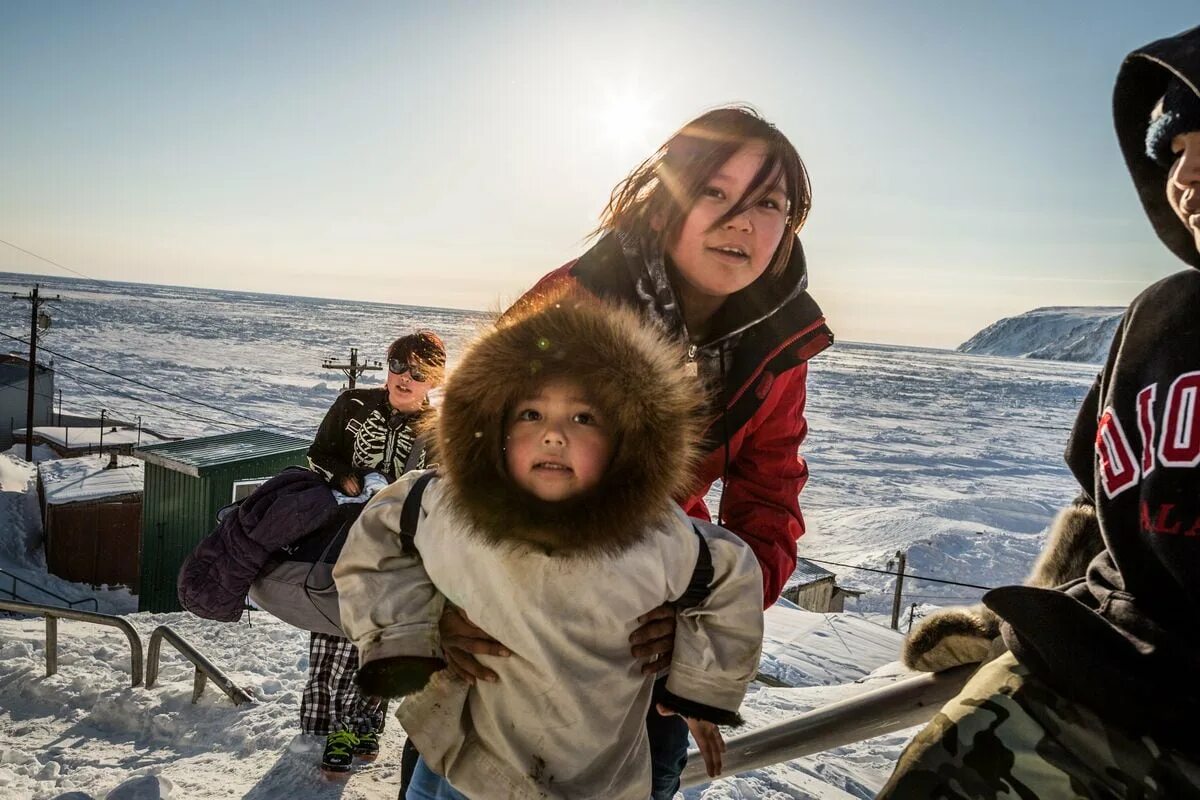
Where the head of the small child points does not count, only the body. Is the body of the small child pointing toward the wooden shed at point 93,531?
no

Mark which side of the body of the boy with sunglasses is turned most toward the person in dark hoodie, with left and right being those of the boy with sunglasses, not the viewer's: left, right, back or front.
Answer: front

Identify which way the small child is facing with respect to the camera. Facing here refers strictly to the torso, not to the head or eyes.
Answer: toward the camera

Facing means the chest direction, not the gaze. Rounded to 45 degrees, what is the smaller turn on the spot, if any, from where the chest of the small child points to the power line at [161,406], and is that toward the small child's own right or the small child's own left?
approximately 135° to the small child's own right

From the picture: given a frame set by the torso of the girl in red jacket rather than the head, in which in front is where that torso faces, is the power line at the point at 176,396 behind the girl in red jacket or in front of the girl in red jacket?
behind

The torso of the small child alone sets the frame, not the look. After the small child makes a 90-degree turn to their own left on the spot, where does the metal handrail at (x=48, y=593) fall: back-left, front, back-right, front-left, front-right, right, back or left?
back-left

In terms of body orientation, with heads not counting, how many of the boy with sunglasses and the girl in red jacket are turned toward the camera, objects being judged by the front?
2

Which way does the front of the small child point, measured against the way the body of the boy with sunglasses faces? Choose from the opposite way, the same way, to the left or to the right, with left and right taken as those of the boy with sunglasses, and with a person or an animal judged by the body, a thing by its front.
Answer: the same way

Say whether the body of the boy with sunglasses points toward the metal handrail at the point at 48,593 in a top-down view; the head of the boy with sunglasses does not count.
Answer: no

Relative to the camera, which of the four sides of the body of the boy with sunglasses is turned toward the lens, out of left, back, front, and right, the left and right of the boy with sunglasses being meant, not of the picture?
front

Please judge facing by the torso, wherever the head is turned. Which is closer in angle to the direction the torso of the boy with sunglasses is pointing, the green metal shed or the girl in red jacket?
the girl in red jacket

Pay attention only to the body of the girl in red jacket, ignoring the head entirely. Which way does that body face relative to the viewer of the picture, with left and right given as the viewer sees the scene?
facing the viewer

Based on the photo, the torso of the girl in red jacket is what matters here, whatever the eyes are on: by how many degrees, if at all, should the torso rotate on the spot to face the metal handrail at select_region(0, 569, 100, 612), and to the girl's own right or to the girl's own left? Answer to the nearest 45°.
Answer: approximately 135° to the girl's own right

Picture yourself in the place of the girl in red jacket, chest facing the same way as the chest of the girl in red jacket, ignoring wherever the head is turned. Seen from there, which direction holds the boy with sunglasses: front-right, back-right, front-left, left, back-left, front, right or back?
back-right

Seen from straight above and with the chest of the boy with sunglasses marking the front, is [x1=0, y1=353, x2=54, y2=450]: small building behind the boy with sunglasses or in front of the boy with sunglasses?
behind

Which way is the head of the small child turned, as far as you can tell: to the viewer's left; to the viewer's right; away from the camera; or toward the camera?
toward the camera
